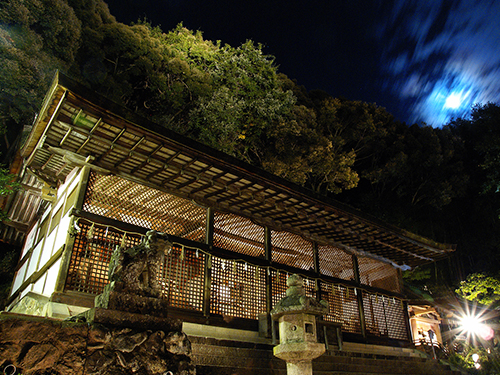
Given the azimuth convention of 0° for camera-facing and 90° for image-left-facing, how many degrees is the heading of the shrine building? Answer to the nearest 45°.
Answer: approximately 315°

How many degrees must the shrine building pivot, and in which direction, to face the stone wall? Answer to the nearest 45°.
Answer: approximately 45° to its right
